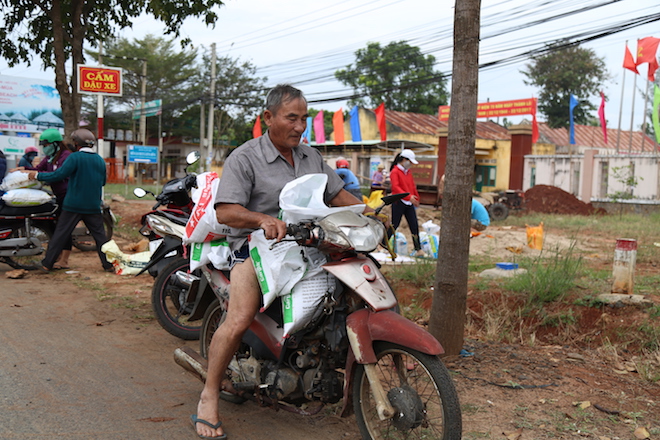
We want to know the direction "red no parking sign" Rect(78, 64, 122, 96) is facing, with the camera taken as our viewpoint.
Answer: facing the viewer

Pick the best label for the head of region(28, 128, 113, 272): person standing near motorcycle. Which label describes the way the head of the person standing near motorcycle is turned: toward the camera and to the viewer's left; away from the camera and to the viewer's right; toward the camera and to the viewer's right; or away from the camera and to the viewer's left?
away from the camera and to the viewer's left

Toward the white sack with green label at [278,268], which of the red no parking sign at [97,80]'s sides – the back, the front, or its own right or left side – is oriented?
front

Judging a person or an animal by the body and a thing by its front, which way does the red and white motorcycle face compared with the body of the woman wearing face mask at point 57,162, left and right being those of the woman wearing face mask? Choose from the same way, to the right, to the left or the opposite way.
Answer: to the left

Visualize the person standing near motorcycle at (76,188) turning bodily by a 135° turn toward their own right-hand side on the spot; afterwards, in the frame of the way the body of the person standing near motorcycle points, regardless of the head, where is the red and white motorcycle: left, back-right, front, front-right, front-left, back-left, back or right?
right

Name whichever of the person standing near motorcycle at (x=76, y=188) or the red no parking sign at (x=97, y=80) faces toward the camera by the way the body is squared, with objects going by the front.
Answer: the red no parking sign

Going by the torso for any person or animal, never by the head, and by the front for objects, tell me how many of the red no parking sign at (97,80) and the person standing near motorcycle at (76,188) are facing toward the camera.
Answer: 1

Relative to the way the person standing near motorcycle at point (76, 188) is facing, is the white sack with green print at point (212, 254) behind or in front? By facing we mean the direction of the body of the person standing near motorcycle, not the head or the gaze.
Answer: behind

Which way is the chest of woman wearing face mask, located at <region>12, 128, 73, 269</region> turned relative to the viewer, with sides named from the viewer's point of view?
facing the viewer and to the left of the viewer

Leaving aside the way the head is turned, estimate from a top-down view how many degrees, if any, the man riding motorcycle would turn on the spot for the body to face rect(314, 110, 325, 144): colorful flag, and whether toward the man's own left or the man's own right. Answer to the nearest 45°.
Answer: approximately 135° to the man's own left

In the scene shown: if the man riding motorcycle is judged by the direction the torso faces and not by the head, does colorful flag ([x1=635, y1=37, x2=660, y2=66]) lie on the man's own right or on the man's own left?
on the man's own left

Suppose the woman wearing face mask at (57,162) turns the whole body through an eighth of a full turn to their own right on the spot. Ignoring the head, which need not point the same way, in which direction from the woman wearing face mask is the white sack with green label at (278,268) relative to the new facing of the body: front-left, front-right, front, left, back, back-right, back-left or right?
left

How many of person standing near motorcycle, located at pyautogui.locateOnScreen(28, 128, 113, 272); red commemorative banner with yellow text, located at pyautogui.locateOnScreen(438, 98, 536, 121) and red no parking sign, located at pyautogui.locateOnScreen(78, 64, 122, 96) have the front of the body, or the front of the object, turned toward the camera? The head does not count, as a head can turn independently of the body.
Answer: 2

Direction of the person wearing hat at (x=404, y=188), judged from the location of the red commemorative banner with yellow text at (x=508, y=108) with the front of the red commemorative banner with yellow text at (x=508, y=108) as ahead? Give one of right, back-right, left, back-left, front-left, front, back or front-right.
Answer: front

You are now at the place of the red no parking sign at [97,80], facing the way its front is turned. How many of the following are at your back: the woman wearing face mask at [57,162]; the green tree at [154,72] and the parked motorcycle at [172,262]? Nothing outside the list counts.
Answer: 1

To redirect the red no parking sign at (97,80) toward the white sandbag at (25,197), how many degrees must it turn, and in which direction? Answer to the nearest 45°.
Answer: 0° — it already faces it
